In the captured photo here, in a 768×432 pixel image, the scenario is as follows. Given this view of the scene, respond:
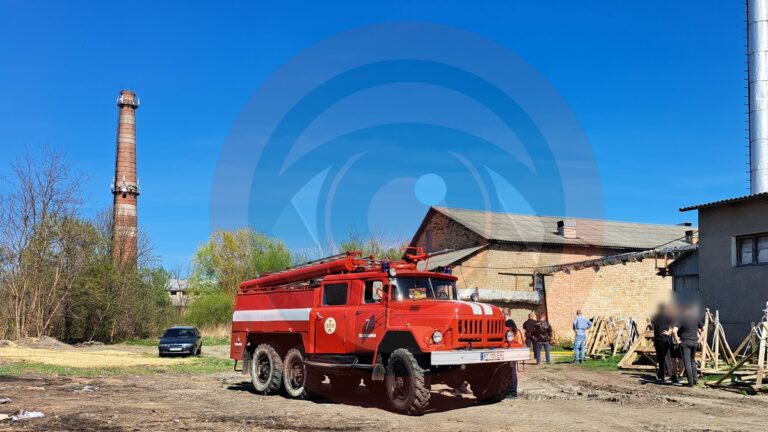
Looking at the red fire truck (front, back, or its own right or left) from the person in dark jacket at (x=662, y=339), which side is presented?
left

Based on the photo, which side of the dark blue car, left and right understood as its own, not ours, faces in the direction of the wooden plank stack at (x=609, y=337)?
left

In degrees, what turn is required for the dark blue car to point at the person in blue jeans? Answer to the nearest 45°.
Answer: approximately 90° to its left

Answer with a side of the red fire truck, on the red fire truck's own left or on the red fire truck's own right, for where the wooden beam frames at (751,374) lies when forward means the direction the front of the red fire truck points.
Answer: on the red fire truck's own left

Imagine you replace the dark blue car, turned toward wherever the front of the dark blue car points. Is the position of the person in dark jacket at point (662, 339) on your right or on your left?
on your left

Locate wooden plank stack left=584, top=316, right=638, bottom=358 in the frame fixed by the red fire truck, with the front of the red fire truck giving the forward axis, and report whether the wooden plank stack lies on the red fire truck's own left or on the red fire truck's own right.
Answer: on the red fire truck's own left

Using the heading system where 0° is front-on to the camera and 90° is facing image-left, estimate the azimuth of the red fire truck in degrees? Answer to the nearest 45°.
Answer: approximately 315°

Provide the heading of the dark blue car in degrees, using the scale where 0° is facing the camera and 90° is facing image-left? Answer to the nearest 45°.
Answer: approximately 45°
